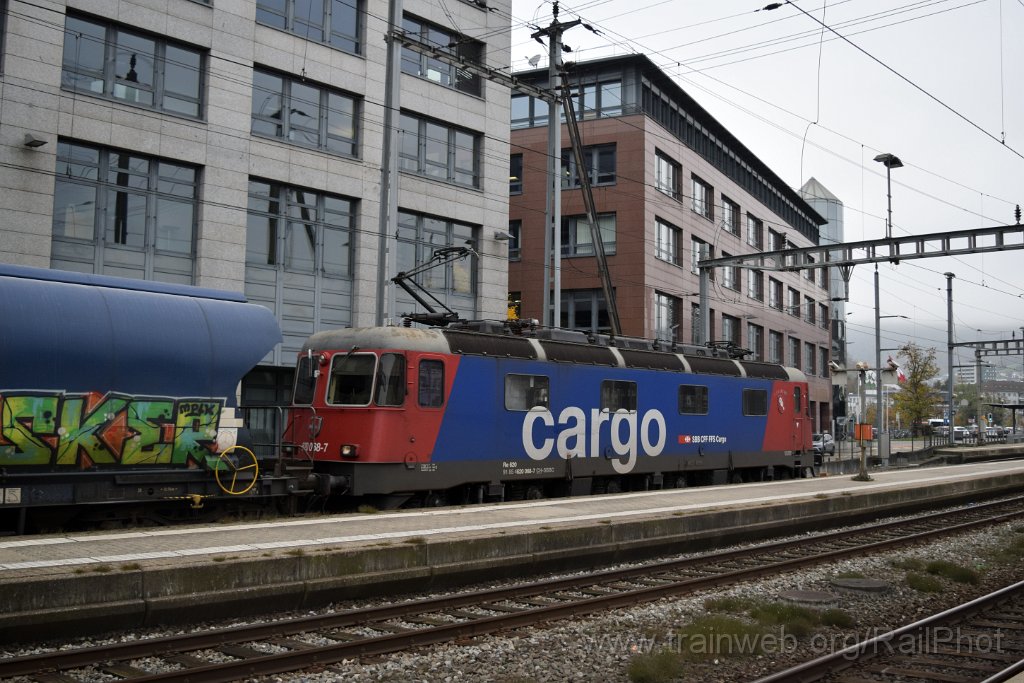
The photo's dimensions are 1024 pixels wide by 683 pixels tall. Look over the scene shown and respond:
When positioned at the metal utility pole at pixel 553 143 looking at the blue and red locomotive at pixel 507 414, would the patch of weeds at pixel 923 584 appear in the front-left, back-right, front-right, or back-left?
front-left

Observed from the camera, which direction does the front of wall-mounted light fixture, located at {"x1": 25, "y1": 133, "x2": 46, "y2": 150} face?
facing the viewer and to the right of the viewer

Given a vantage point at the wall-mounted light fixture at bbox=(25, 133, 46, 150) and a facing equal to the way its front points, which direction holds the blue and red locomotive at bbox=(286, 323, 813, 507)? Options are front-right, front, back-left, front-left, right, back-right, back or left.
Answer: front

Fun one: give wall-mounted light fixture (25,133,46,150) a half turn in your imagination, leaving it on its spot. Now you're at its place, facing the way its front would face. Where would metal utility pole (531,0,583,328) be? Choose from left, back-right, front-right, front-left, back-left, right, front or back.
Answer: back-right

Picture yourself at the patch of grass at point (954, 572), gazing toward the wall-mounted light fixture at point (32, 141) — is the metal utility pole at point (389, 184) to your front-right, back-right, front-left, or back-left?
front-right

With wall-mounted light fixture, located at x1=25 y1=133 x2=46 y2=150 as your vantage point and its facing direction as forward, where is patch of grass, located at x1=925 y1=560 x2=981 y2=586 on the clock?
The patch of grass is roughly at 12 o'clock from the wall-mounted light fixture.

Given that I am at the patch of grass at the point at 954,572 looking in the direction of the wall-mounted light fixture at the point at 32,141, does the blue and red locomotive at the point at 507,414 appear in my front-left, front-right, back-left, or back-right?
front-right
